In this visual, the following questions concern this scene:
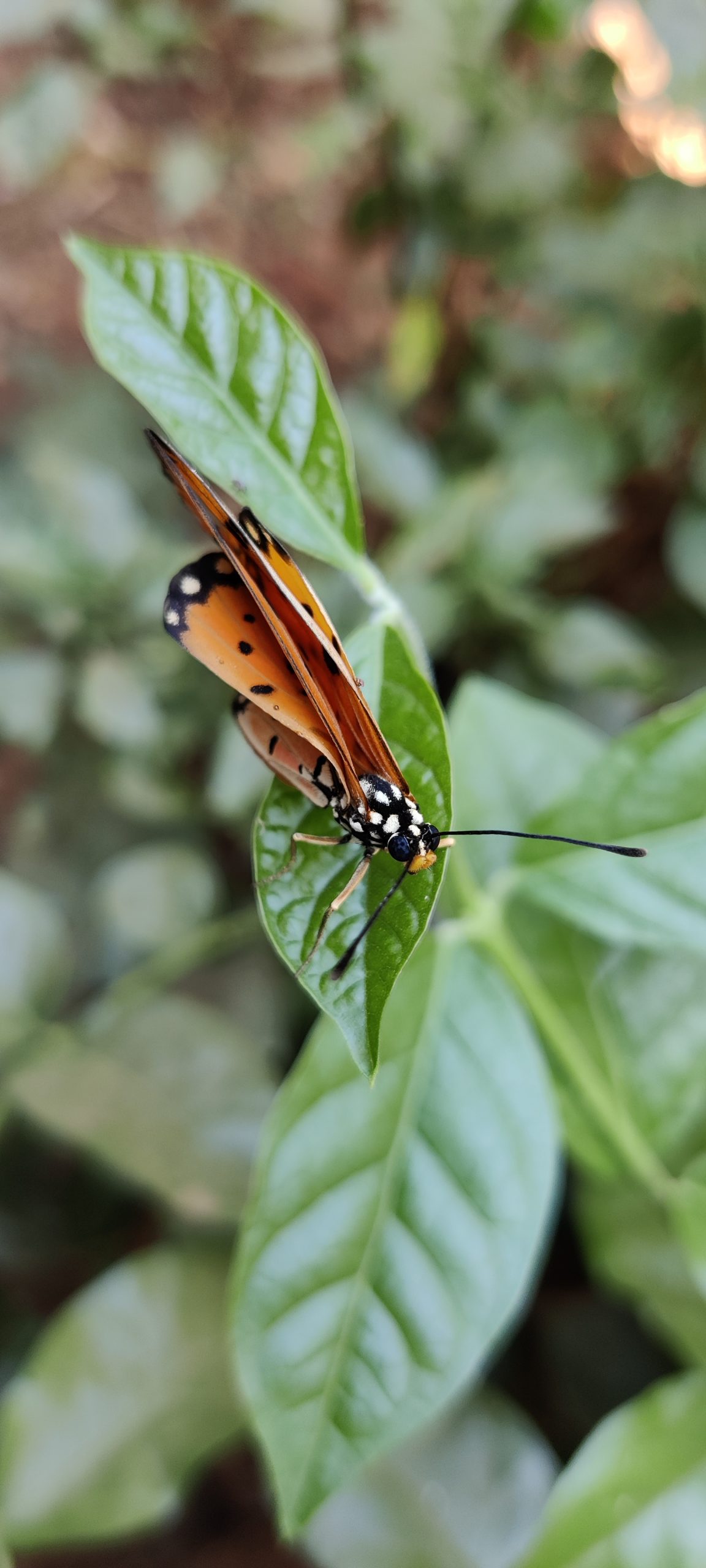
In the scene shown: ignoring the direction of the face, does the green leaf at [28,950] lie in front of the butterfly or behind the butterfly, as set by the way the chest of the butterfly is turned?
behind

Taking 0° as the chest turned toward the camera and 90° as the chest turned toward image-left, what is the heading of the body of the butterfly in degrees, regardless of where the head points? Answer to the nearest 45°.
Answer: approximately 315°
